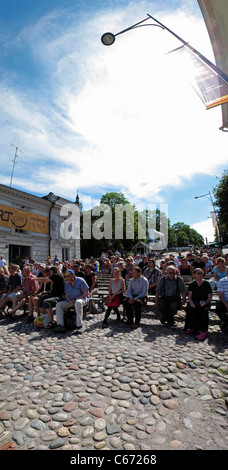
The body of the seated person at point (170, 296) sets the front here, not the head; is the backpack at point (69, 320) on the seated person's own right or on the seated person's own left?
on the seated person's own right

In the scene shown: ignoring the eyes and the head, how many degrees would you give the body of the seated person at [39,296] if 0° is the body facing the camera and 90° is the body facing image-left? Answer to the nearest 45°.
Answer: approximately 45°

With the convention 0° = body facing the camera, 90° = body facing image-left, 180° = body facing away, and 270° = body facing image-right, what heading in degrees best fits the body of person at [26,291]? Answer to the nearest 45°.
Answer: approximately 45°

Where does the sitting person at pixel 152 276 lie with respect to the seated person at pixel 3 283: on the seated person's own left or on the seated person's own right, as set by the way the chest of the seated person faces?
on the seated person's own left

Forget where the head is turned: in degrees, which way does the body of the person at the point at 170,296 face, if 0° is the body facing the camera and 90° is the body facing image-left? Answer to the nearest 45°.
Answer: approximately 0°

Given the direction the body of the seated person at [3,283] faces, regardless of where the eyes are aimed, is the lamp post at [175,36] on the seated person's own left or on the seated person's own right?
on the seated person's own left
